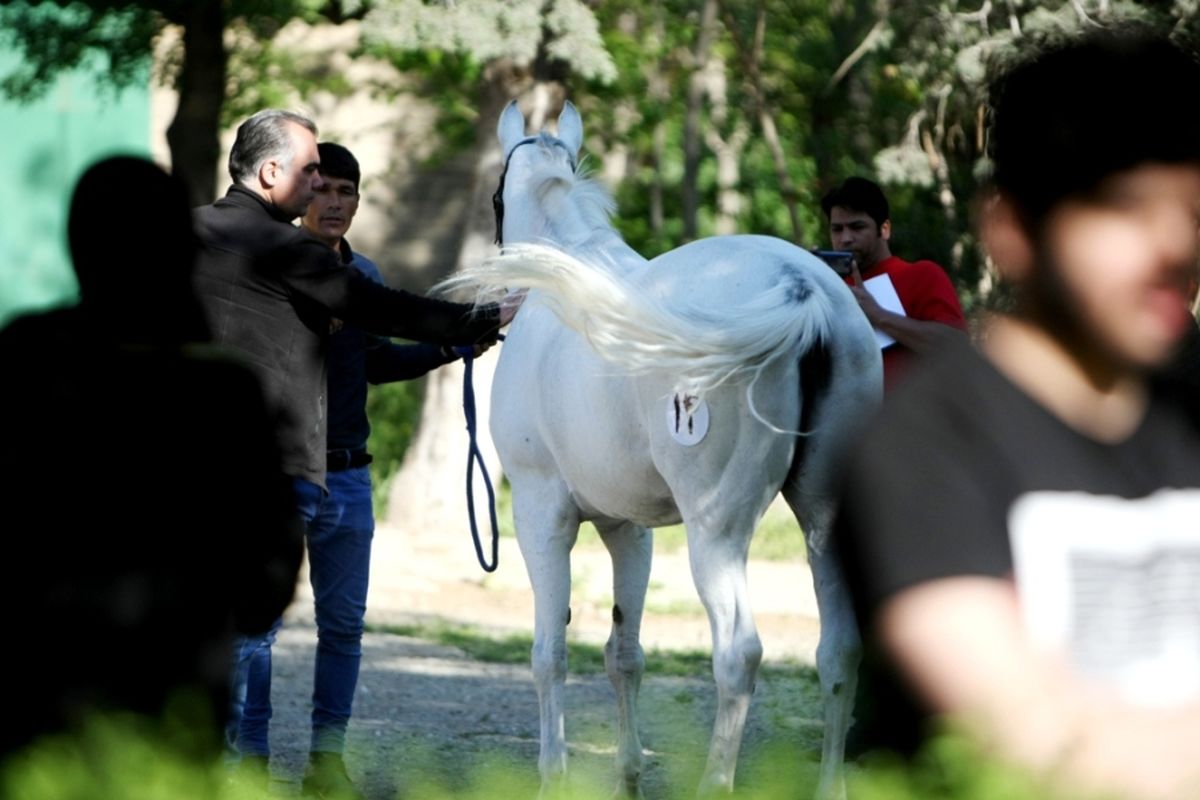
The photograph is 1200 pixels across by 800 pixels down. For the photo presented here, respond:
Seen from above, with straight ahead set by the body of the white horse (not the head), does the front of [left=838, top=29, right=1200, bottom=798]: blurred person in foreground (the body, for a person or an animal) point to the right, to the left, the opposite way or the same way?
the opposite way

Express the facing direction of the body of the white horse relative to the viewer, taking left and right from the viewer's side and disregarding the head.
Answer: facing away from the viewer and to the left of the viewer

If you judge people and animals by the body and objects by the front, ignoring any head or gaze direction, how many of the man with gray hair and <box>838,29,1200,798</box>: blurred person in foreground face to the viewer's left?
0

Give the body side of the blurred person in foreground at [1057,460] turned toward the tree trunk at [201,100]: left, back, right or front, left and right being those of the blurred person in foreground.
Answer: back

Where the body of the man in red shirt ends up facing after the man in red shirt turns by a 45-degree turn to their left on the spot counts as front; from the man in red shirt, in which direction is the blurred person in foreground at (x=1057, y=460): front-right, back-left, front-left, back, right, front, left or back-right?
front

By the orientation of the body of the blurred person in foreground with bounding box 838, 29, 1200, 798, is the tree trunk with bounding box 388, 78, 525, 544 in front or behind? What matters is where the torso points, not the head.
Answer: behind

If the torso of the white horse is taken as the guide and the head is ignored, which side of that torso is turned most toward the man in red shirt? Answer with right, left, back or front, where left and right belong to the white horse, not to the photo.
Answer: right

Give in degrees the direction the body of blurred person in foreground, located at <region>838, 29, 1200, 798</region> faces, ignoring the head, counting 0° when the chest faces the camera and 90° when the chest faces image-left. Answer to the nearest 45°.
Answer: approximately 315°

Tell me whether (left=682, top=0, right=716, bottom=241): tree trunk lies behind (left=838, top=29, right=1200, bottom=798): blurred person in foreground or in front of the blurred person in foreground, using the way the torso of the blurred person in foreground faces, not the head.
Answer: behind

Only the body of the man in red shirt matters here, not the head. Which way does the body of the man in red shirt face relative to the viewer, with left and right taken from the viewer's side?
facing the viewer and to the left of the viewer

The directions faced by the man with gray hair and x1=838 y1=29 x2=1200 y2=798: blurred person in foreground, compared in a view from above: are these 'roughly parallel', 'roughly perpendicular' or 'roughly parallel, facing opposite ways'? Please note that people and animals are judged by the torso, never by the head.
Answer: roughly perpendicular

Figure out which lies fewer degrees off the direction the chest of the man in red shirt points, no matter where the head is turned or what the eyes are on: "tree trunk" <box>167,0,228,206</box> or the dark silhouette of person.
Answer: the dark silhouette of person

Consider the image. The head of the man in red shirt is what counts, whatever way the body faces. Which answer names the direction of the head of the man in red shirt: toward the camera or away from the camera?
toward the camera

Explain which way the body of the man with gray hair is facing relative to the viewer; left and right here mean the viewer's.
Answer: facing away from the viewer and to the right of the viewer

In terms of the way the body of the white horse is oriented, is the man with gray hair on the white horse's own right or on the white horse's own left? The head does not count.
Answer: on the white horse's own left
